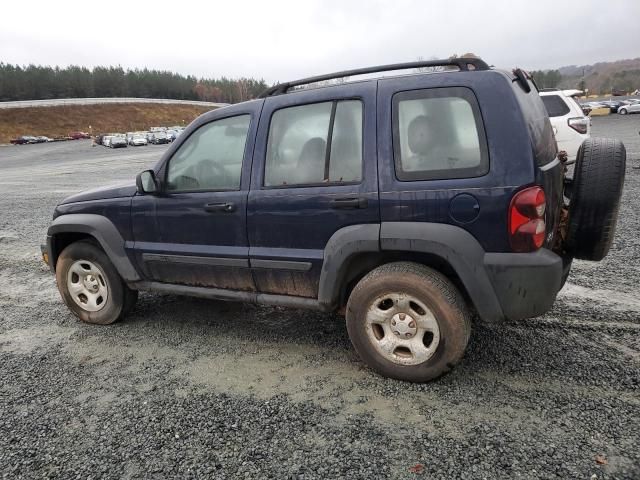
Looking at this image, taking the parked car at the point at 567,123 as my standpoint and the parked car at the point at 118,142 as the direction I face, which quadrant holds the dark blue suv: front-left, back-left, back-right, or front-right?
back-left

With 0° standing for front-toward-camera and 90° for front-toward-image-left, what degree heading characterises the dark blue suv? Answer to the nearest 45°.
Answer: approximately 135°

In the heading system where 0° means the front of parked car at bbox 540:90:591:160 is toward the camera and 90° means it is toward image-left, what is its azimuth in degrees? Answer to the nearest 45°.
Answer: approximately 135°

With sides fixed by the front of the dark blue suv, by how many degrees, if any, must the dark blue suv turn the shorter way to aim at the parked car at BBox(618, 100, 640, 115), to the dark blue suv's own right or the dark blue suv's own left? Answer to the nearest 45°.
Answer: approximately 90° to the dark blue suv's own right

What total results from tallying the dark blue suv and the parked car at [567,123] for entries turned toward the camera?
0

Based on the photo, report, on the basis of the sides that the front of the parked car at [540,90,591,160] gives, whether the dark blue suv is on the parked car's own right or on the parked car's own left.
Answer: on the parked car's own left

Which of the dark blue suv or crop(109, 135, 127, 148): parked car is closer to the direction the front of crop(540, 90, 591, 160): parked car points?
the parked car

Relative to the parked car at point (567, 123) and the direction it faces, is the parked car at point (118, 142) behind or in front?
in front

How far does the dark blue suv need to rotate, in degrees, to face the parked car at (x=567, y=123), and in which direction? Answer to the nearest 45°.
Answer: approximately 90° to its right

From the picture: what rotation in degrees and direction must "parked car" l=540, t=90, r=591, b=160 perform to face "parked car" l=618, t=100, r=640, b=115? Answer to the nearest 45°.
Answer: approximately 45° to its right
